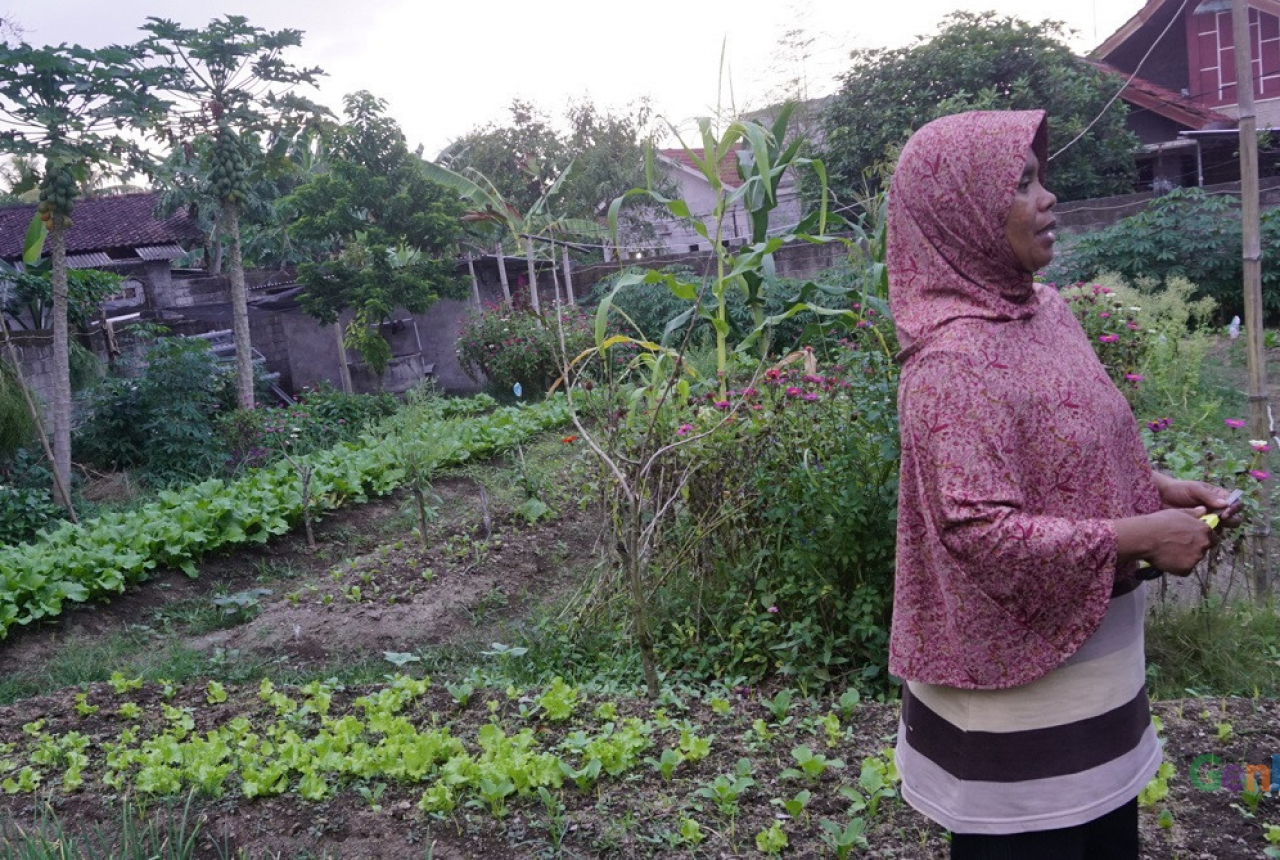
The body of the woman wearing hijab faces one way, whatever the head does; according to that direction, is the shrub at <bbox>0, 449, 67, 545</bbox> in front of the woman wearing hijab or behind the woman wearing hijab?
behind

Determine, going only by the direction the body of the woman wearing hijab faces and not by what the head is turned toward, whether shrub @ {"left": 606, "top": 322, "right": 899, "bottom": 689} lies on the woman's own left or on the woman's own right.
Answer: on the woman's own left

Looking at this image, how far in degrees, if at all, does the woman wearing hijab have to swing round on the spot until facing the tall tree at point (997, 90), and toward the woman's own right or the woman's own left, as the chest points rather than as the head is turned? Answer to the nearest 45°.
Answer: approximately 90° to the woman's own left

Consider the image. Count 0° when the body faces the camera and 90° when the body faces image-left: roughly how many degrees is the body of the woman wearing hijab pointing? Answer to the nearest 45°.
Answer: approximately 270°

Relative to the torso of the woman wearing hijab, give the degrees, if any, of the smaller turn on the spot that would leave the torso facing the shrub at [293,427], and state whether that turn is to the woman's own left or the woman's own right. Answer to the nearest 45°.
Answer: approximately 135° to the woman's own left

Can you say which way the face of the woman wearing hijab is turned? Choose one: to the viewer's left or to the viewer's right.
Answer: to the viewer's right

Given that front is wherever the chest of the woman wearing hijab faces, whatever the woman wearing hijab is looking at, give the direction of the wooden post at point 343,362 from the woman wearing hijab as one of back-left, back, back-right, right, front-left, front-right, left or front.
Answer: back-left

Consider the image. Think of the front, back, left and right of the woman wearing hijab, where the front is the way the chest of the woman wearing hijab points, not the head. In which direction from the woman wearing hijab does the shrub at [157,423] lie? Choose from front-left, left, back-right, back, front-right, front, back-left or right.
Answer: back-left

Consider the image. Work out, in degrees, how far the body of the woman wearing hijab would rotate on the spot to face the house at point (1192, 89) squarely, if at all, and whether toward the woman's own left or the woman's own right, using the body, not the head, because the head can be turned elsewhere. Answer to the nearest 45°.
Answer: approximately 90° to the woman's own left

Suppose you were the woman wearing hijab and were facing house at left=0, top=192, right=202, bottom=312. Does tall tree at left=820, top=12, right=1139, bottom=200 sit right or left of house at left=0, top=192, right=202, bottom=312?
right

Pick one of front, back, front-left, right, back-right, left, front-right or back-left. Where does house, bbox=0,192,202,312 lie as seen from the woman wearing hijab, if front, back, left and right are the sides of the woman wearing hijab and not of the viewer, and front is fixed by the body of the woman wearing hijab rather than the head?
back-left

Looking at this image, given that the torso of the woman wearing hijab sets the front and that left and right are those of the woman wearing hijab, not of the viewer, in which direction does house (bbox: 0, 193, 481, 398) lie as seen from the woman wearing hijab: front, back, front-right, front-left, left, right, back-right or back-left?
back-left

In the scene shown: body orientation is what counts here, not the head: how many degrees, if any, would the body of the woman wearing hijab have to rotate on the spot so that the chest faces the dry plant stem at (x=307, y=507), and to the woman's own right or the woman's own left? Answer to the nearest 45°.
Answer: approximately 135° to the woman's own left

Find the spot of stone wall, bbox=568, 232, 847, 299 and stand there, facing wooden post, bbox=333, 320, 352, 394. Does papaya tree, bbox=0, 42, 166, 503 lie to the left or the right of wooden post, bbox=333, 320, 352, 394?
left
